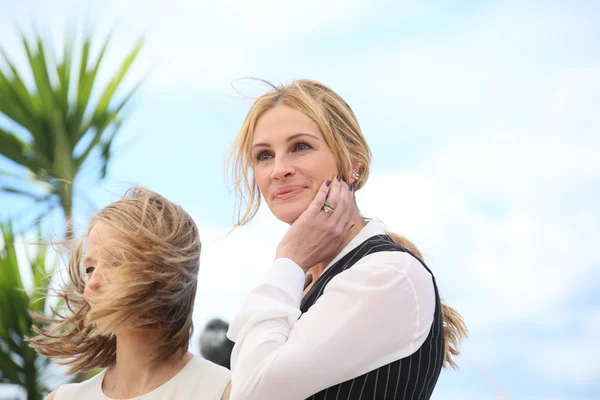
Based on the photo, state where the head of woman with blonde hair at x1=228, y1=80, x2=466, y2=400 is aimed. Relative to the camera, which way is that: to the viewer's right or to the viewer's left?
to the viewer's left

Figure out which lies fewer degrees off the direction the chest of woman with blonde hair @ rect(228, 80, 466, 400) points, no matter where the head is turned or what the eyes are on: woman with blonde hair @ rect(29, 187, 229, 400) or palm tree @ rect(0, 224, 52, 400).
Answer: the woman with blonde hair

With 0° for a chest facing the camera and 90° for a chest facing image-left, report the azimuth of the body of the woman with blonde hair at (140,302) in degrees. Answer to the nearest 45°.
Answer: approximately 45°

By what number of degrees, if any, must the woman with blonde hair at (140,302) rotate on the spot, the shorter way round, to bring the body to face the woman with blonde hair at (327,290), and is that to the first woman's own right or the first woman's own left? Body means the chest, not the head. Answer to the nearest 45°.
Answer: approximately 90° to the first woman's own left

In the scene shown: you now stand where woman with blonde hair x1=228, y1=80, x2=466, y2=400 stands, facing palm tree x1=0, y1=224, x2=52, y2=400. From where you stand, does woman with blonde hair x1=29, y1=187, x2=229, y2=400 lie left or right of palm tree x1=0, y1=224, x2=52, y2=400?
left

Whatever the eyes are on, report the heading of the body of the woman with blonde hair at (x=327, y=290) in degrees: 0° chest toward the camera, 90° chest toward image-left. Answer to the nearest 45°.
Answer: approximately 45°

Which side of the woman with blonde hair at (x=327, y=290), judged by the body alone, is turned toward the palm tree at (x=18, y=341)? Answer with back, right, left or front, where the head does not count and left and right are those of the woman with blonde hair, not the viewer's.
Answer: right

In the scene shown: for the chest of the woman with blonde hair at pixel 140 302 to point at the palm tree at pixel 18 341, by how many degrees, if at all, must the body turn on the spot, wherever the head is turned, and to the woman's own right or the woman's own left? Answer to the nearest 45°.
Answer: approximately 135° to the woman's own right
